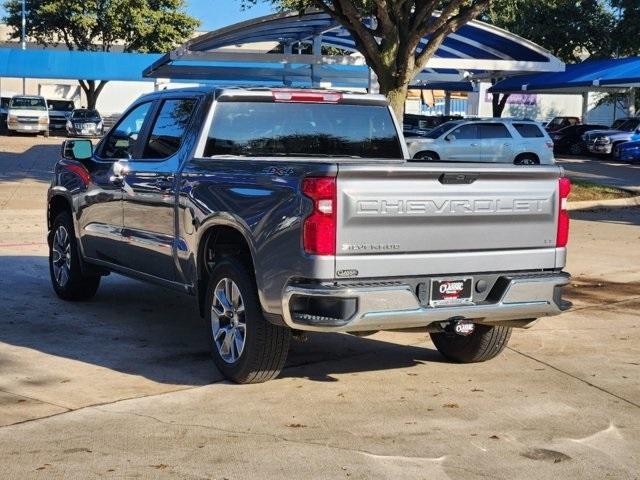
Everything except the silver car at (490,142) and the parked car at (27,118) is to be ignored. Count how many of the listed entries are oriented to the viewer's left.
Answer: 1

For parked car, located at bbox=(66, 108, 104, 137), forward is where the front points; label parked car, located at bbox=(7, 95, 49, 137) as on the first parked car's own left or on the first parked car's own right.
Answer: on the first parked car's own right

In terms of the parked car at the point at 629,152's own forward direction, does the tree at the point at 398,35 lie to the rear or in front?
in front

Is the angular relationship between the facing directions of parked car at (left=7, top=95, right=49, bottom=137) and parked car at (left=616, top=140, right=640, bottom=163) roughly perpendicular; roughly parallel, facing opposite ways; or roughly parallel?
roughly perpendicular

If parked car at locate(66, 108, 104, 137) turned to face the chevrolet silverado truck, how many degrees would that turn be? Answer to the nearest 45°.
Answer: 0° — it already faces it

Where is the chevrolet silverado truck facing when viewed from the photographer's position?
facing away from the viewer and to the left of the viewer

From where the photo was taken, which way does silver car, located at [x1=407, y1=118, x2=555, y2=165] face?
to the viewer's left

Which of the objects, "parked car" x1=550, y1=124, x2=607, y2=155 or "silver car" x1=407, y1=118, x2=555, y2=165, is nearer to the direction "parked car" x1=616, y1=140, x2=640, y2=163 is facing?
the silver car

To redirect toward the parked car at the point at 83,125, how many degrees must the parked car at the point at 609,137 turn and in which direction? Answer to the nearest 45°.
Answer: approximately 45° to its right

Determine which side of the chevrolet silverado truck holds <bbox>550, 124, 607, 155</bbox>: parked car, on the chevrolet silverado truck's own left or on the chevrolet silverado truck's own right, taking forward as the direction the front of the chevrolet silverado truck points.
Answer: on the chevrolet silverado truck's own right

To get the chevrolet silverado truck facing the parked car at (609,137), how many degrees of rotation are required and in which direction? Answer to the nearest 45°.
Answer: approximately 45° to its right

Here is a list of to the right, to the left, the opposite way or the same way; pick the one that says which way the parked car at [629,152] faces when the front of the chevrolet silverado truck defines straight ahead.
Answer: to the left

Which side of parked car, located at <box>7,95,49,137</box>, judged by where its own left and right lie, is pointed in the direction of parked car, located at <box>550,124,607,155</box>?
left
